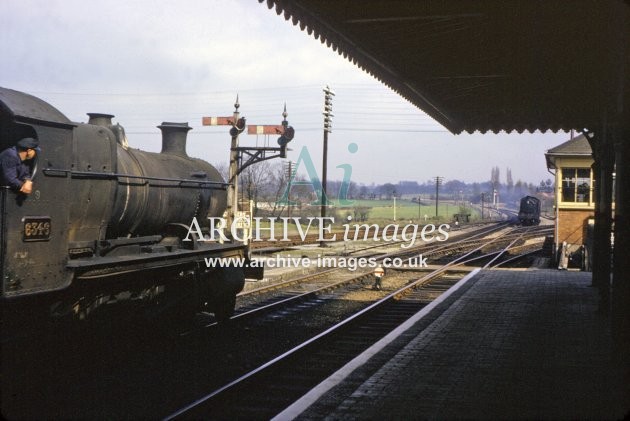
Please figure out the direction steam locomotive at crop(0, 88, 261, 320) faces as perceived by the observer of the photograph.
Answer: facing away from the viewer and to the right of the viewer
